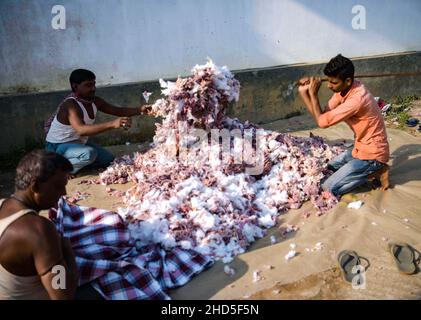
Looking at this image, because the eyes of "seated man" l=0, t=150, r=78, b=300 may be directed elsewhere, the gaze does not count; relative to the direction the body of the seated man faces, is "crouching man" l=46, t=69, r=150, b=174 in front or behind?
in front

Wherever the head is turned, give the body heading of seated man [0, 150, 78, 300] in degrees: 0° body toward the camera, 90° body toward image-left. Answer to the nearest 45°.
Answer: approximately 225°

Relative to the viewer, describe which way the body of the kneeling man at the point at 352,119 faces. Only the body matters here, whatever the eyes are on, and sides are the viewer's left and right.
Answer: facing to the left of the viewer

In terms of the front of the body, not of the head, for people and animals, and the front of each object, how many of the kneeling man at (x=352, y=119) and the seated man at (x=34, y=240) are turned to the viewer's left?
1

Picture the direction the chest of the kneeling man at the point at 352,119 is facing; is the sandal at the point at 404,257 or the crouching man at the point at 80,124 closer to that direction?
the crouching man

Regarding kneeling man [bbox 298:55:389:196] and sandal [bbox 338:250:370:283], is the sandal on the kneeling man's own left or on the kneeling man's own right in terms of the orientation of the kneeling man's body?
on the kneeling man's own left

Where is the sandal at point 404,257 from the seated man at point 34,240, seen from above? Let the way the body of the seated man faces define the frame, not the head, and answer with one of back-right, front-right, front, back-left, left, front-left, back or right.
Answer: front-right

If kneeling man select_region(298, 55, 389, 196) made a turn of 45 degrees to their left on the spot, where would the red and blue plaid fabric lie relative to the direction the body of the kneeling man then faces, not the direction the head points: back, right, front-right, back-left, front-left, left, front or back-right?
front
